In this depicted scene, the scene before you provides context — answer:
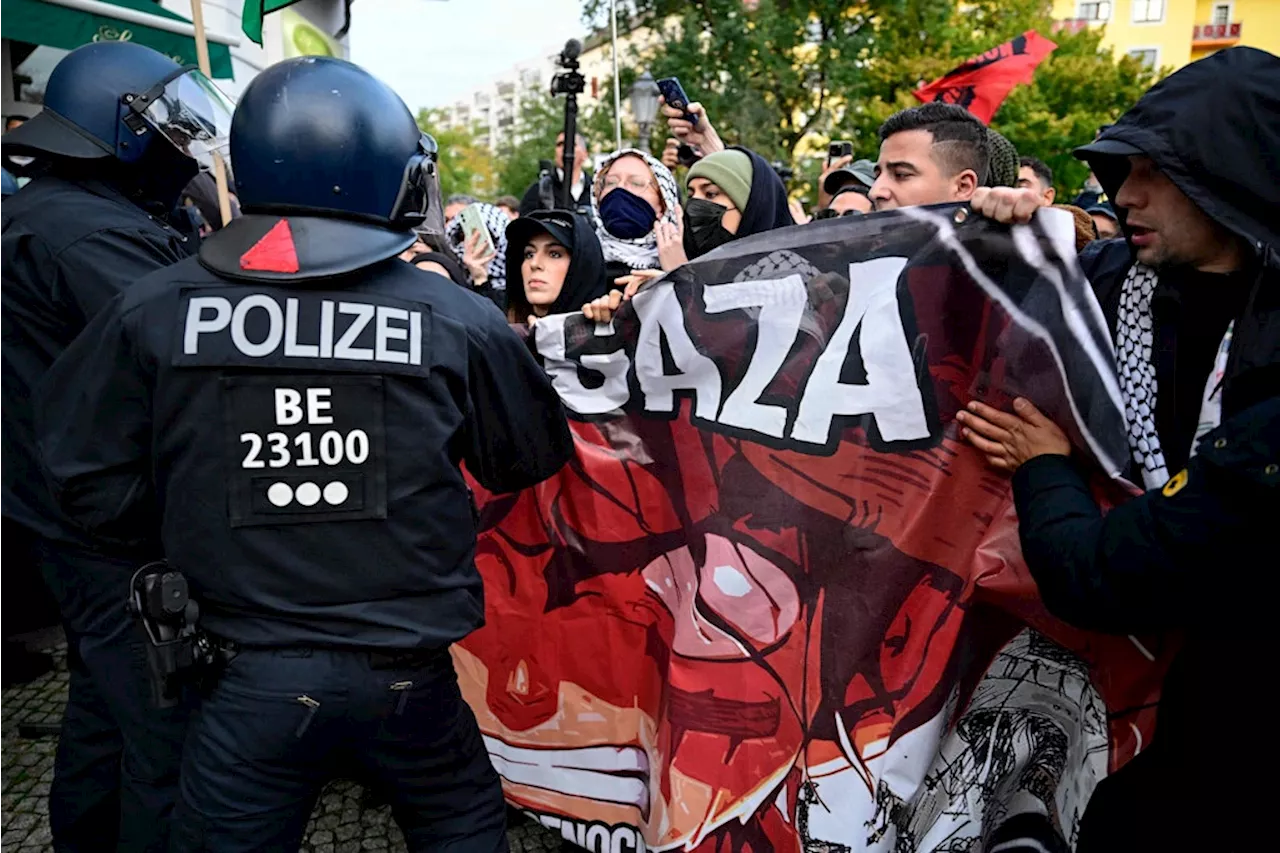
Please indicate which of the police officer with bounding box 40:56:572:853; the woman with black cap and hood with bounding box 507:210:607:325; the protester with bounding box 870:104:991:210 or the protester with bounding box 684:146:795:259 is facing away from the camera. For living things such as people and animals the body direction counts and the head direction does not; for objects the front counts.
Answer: the police officer

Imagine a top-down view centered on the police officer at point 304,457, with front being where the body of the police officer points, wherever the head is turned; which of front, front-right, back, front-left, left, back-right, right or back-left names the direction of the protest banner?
right

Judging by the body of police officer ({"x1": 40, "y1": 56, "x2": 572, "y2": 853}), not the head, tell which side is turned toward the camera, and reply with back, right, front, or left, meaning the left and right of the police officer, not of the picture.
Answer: back

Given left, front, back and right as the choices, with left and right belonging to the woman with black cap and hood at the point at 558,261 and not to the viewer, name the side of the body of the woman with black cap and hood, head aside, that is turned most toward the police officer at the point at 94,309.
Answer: front

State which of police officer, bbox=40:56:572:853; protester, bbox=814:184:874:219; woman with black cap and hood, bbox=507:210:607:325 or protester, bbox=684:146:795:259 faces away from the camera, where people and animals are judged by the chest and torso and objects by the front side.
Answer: the police officer

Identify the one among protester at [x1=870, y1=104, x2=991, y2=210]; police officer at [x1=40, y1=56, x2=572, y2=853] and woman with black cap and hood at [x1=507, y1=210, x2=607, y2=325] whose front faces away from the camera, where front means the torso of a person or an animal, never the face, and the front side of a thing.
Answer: the police officer

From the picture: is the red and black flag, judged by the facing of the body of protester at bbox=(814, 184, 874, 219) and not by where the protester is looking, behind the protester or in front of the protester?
behind

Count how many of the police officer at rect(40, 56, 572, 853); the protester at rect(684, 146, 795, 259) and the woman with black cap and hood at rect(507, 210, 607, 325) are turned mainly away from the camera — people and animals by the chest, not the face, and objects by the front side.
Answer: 1

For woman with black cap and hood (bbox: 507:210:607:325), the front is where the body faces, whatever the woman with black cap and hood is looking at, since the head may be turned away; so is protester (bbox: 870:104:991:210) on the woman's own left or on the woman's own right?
on the woman's own left

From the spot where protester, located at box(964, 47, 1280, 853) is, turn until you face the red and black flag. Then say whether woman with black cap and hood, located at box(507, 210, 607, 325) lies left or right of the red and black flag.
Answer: left

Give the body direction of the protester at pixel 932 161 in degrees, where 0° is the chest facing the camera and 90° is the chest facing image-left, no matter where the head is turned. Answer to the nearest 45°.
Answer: approximately 45°

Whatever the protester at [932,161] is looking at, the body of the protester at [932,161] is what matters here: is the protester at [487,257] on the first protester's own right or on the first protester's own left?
on the first protester's own right

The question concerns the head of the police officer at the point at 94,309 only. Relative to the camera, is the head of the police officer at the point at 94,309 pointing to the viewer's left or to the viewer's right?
to the viewer's right
